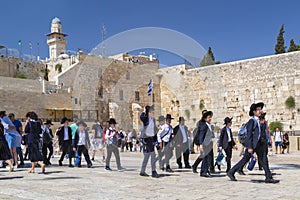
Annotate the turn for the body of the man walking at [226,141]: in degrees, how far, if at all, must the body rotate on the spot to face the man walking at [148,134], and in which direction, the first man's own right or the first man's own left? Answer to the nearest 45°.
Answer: approximately 90° to the first man's own right

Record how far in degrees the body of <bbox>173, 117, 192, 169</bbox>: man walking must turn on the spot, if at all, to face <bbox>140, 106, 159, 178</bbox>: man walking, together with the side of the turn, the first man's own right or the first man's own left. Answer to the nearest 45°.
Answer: approximately 45° to the first man's own right

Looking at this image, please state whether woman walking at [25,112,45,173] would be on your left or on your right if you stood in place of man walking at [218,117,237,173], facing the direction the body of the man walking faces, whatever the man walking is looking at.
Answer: on your right
